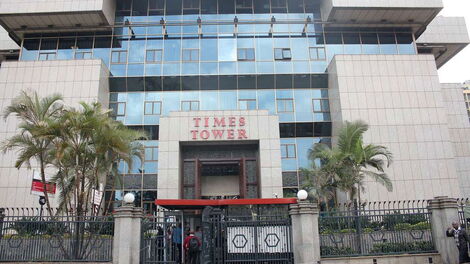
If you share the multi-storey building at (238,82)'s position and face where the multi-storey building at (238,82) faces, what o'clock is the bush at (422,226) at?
The bush is roughly at 11 o'clock from the multi-storey building.

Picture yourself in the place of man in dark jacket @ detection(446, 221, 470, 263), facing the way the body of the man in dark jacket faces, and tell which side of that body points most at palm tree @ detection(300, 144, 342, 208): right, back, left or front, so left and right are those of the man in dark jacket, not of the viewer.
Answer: right

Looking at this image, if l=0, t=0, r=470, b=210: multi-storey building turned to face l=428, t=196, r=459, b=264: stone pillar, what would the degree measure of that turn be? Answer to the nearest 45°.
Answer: approximately 45° to its left

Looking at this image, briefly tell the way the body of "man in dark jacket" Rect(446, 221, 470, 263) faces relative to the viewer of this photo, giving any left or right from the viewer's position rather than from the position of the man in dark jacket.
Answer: facing the viewer and to the left of the viewer

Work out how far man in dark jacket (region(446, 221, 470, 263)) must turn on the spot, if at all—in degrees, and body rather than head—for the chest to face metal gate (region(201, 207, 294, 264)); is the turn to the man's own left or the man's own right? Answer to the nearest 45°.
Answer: approximately 45° to the man's own right

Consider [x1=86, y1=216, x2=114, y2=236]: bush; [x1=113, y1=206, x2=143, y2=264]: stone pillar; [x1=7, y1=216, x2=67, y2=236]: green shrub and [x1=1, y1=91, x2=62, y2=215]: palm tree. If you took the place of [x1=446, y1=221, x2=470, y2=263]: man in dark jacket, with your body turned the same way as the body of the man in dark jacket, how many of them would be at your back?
0

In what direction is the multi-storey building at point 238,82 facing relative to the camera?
toward the camera

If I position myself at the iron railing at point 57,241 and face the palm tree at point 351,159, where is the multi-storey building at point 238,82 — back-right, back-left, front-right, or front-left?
front-left

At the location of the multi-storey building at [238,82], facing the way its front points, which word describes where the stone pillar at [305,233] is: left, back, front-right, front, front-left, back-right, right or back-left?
front

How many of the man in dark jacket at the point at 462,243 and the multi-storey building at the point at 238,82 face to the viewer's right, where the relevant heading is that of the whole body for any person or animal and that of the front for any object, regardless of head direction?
0
